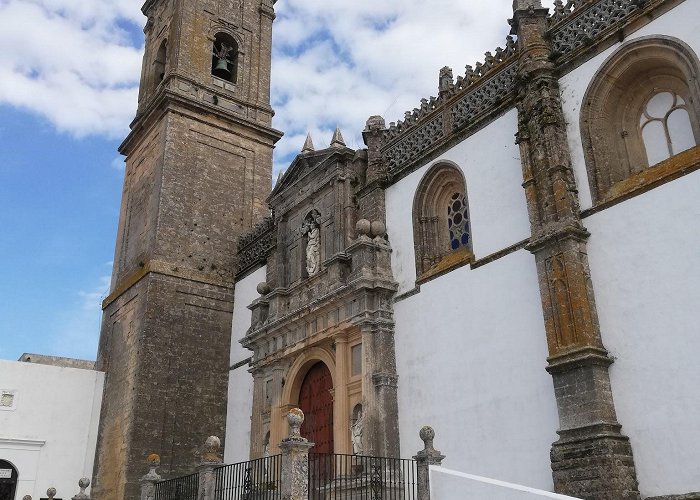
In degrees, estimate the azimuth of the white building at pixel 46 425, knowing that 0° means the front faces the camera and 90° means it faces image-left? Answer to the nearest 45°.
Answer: approximately 0°

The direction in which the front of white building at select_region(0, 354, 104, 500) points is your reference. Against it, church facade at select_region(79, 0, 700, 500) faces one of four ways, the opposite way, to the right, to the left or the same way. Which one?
to the right

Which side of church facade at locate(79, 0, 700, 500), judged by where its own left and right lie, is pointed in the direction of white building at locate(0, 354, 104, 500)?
right

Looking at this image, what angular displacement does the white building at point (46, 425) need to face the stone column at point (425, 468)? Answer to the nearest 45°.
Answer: approximately 45° to its left

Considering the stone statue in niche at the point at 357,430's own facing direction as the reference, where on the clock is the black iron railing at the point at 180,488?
The black iron railing is roughly at 2 o'clock from the stone statue in niche.

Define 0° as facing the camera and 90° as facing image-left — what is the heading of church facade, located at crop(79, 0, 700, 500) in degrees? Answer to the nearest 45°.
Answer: approximately 45°

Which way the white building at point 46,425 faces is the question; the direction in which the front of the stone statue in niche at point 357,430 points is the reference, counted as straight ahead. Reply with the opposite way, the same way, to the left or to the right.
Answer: to the left

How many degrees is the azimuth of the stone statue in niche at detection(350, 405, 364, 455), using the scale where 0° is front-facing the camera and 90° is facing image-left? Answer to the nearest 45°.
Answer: approximately 45°

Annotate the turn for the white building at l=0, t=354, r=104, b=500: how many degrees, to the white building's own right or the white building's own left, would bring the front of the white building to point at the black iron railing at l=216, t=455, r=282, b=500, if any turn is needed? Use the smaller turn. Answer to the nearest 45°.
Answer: approximately 45° to the white building's own left
